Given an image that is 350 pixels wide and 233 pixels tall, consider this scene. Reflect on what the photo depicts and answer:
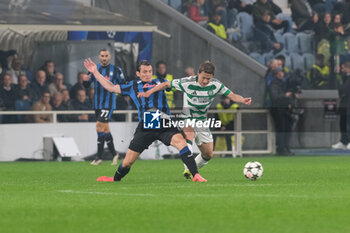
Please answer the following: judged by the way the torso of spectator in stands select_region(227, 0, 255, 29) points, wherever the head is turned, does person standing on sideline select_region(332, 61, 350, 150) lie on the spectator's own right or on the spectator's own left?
on the spectator's own left

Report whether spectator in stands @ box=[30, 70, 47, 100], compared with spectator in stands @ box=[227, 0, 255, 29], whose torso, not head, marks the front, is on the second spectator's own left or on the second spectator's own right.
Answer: on the second spectator's own right

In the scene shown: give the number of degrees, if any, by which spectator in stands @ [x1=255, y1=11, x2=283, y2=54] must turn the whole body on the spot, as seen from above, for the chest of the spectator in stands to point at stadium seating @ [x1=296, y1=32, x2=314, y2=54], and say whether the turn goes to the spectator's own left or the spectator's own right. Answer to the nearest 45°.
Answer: approximately 90° to the spectator's own left

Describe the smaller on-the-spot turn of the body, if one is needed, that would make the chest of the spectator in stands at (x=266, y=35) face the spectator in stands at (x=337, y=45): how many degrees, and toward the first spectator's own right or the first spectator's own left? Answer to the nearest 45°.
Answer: approximately 45° to the first spectator's own left

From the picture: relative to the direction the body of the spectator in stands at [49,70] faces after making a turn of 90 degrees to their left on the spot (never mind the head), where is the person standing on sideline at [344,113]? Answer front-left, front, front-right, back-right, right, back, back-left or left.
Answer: front

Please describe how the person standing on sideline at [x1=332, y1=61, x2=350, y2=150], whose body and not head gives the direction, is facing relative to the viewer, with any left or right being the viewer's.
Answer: facing to the left of the viewer

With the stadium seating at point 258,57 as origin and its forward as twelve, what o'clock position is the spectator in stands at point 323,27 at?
The spectator in stands is roughly at 7 o'clock from the stadium seating.

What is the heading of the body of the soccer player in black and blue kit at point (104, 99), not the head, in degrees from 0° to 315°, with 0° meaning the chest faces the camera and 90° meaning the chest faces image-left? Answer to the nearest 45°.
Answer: approximately 0°

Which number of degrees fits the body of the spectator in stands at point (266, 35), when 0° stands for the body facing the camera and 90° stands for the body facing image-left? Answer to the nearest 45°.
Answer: approximately 315°

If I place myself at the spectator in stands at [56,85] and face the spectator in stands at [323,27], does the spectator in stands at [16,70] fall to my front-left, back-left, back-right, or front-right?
back-left
